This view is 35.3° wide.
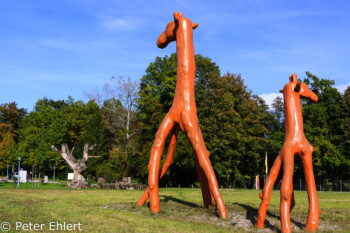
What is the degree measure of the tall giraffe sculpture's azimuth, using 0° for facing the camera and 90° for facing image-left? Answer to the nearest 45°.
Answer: approximately 135°

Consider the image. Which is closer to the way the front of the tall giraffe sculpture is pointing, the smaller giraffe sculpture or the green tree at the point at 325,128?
the green tree

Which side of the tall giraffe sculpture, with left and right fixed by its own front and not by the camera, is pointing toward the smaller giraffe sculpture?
back
